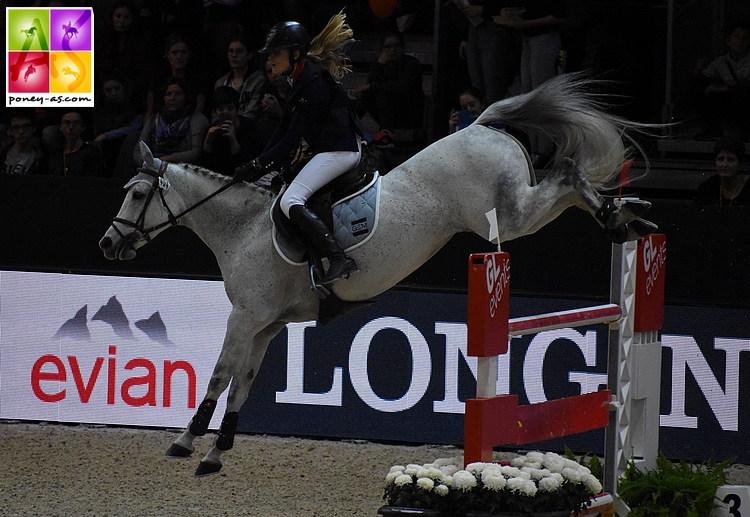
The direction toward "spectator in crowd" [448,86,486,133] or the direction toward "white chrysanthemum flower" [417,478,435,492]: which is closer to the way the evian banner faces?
the white chrysanthemum flower

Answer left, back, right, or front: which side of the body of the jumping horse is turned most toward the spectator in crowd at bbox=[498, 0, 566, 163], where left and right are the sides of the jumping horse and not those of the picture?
right

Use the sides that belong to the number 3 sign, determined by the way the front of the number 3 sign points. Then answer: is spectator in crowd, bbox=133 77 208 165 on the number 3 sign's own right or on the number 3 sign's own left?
on the number 3 sign's own right

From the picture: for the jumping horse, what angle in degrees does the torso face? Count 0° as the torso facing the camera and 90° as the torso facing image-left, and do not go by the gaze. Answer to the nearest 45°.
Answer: approximately 90°

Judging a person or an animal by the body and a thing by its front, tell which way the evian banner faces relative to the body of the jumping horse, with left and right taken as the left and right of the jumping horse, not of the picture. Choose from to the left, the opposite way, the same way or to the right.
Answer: to the left

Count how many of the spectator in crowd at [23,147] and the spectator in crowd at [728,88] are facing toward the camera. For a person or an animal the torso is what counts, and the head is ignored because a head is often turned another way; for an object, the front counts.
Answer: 2

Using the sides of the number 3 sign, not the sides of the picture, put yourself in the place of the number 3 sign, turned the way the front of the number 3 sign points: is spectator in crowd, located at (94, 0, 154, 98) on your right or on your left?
on your right

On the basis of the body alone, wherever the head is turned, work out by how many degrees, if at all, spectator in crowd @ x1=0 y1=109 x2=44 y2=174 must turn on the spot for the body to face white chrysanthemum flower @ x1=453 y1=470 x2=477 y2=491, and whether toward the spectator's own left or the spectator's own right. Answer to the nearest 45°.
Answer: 0° — they already face it

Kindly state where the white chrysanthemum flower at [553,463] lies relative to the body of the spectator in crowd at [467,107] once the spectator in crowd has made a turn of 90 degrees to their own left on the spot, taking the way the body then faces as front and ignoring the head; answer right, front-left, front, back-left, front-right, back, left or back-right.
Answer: front-right

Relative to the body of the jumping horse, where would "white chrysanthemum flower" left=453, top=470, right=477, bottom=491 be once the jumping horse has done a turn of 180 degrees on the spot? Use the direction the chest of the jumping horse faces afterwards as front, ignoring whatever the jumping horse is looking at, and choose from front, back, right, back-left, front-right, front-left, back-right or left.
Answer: right

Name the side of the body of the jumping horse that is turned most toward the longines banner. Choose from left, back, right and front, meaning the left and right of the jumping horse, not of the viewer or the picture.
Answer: right
